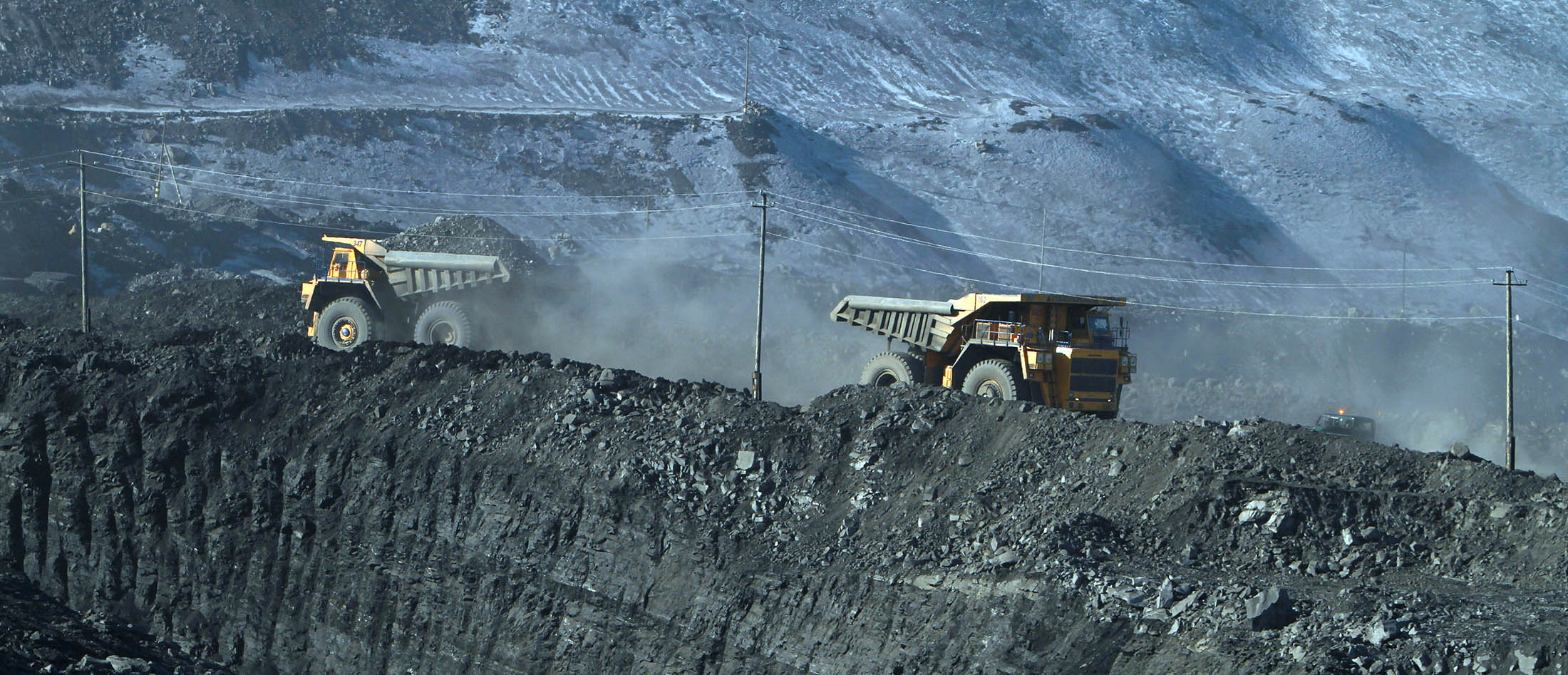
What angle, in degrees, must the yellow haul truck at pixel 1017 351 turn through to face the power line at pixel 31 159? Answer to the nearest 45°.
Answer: approximately 180°

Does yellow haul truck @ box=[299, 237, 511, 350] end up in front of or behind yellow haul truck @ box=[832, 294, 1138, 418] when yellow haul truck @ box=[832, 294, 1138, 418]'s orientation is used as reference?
behind

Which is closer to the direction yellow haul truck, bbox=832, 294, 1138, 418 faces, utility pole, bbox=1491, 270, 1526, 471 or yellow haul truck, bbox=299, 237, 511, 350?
the utility pole

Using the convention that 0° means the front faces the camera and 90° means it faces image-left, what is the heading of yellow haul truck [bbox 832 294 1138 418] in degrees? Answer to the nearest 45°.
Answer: approximately 315°

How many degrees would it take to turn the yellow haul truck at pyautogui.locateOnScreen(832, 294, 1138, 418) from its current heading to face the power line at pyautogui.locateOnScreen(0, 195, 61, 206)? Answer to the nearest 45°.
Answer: approximately 180°

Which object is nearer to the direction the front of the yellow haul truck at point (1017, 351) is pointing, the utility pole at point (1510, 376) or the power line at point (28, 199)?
the utility pole

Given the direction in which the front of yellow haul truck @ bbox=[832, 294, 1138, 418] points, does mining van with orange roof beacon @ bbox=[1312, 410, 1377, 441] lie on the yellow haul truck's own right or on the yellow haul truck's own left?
on the yellow haul truck's own left

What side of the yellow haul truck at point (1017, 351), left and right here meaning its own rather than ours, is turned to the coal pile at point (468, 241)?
back
